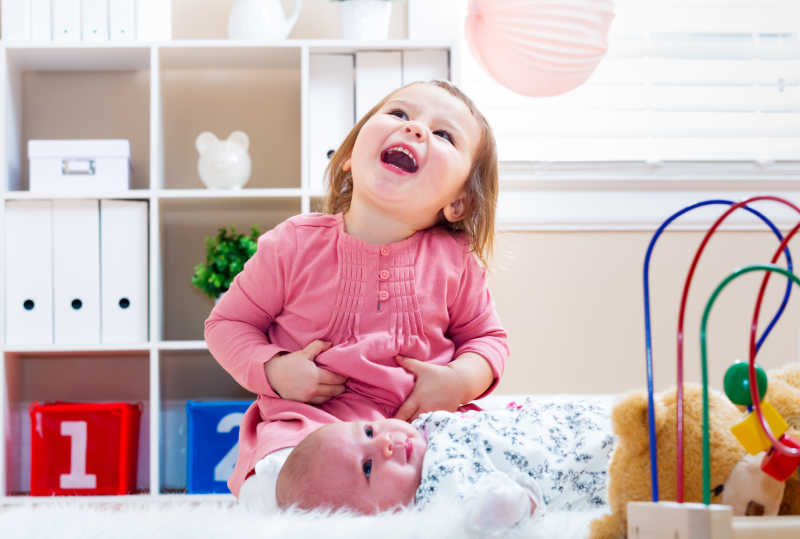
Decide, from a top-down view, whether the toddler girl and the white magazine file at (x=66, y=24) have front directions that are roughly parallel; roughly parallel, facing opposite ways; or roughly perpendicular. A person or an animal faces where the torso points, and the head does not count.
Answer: roughly parallel

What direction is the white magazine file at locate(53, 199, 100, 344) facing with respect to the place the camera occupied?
facing the viewer

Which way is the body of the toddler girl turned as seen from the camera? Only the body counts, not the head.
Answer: toward the camera

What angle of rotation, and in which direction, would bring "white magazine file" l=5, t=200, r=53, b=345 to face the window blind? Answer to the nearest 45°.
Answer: approximately 90° to its left

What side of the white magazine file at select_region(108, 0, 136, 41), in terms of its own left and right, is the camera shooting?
front

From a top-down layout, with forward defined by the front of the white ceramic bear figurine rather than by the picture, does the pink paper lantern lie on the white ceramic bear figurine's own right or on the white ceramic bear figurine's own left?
on the white ceramic bear figurine's own left

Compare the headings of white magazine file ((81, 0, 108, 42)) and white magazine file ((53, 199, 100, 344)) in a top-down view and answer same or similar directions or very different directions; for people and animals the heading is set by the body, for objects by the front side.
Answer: same or similar directions

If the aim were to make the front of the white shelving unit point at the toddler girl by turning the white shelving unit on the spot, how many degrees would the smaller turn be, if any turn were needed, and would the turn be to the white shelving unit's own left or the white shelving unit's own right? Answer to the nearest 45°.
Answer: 0° — it already faces them

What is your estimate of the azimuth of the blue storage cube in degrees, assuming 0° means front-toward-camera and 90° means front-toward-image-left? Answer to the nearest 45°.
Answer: approximately 0°

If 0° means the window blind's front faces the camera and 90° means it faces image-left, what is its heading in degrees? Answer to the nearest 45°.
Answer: approximately 0°

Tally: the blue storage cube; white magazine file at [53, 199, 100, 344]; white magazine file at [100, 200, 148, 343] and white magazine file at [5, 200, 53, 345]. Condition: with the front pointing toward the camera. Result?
4

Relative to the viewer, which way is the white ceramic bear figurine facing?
toward the camera

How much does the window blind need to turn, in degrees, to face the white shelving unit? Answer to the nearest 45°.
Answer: approximately 90° to its right
